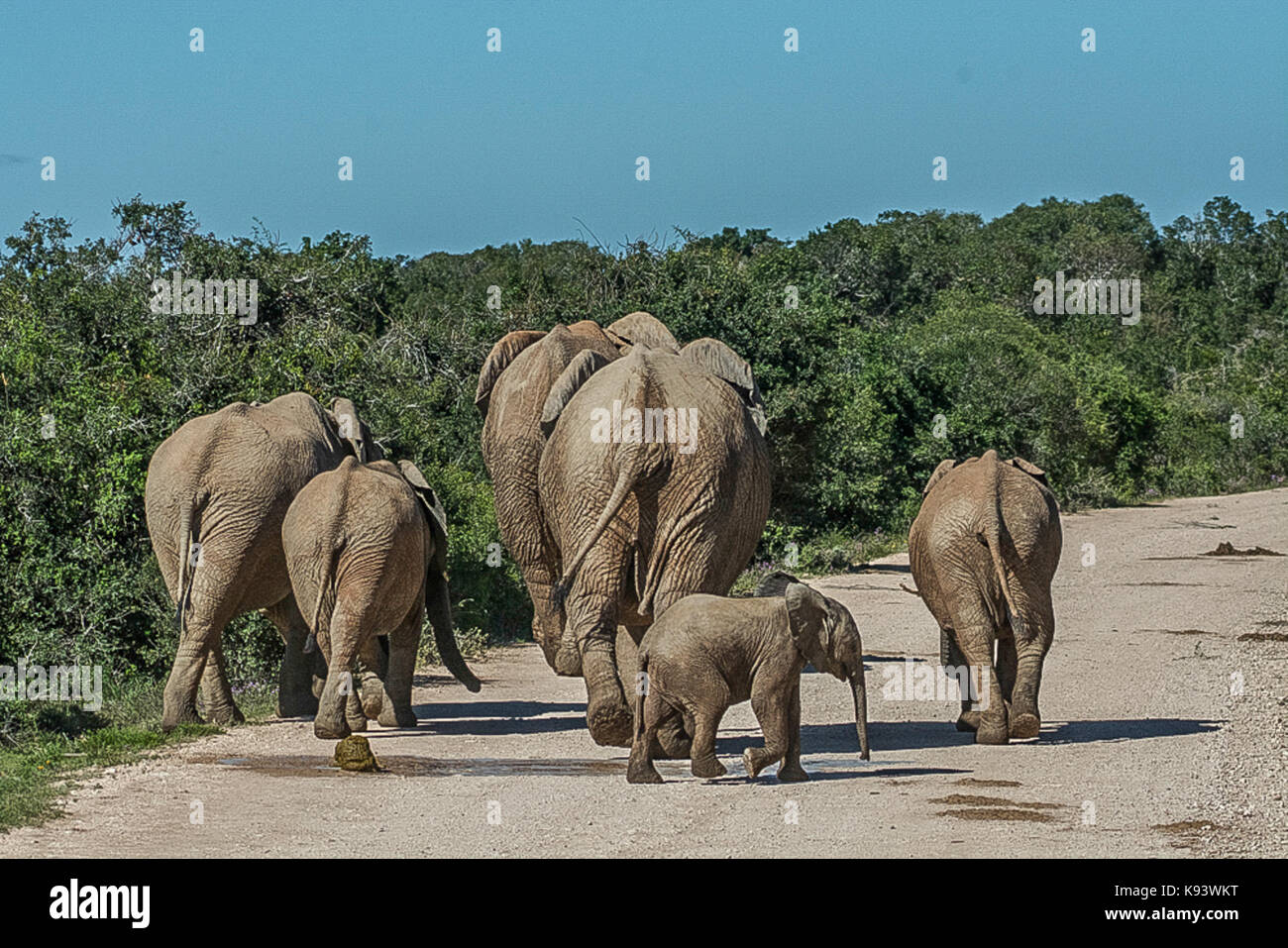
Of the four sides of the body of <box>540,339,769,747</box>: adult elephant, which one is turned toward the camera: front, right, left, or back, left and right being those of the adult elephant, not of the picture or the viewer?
back

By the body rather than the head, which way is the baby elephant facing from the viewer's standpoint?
to the viewer's right

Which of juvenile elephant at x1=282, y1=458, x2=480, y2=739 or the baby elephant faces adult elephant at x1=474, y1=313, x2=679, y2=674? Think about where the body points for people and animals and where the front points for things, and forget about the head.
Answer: juvenile elephant at x1=282, y1=458, x2=480, y2=739

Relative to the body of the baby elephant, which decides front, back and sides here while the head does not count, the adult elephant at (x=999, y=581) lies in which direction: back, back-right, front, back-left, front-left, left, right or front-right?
front-left

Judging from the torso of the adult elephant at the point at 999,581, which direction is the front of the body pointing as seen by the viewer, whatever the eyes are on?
away from the camera

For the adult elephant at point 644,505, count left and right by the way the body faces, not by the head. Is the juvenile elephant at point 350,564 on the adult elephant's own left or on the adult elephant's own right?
on the adult elephant's own left

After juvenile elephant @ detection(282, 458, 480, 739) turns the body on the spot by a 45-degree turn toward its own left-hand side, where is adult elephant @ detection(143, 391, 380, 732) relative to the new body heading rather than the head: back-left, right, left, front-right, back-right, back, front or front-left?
front-left

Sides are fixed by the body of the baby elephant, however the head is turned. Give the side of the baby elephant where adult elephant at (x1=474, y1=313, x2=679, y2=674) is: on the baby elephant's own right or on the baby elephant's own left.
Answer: on the baby elephant's own left

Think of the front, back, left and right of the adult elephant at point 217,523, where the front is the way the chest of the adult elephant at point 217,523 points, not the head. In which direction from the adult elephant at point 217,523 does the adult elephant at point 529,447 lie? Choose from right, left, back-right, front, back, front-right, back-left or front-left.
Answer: front-right

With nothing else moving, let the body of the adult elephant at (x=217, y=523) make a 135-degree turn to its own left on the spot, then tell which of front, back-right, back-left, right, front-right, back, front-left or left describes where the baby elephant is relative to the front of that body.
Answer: back-left

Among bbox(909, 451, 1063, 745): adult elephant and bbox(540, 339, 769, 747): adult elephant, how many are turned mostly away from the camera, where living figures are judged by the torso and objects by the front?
2

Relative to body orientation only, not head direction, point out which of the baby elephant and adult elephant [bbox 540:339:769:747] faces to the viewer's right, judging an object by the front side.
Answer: the baby elephant

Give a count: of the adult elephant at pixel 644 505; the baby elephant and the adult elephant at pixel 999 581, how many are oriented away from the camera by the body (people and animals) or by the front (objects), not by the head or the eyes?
2

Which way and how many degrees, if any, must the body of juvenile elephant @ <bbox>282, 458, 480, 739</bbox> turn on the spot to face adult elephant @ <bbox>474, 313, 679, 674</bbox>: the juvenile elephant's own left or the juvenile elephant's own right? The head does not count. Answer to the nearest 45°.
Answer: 0° — it already faces it

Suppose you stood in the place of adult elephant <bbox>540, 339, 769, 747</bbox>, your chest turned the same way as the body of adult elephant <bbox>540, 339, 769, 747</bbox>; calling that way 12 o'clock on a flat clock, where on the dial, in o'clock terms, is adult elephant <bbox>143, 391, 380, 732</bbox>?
adult elephant <bbox>143, 391, 380, 732</bbox> is roughly at 10 o'clock from adult elephant <bbox>540, 339, 769, 747</bbox>.

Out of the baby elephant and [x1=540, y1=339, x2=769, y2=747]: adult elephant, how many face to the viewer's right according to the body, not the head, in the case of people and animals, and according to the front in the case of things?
1

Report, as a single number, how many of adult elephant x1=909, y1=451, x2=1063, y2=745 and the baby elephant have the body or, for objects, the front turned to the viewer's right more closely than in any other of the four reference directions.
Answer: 1

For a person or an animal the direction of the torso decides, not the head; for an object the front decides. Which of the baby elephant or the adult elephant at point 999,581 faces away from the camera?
the adult elephant
